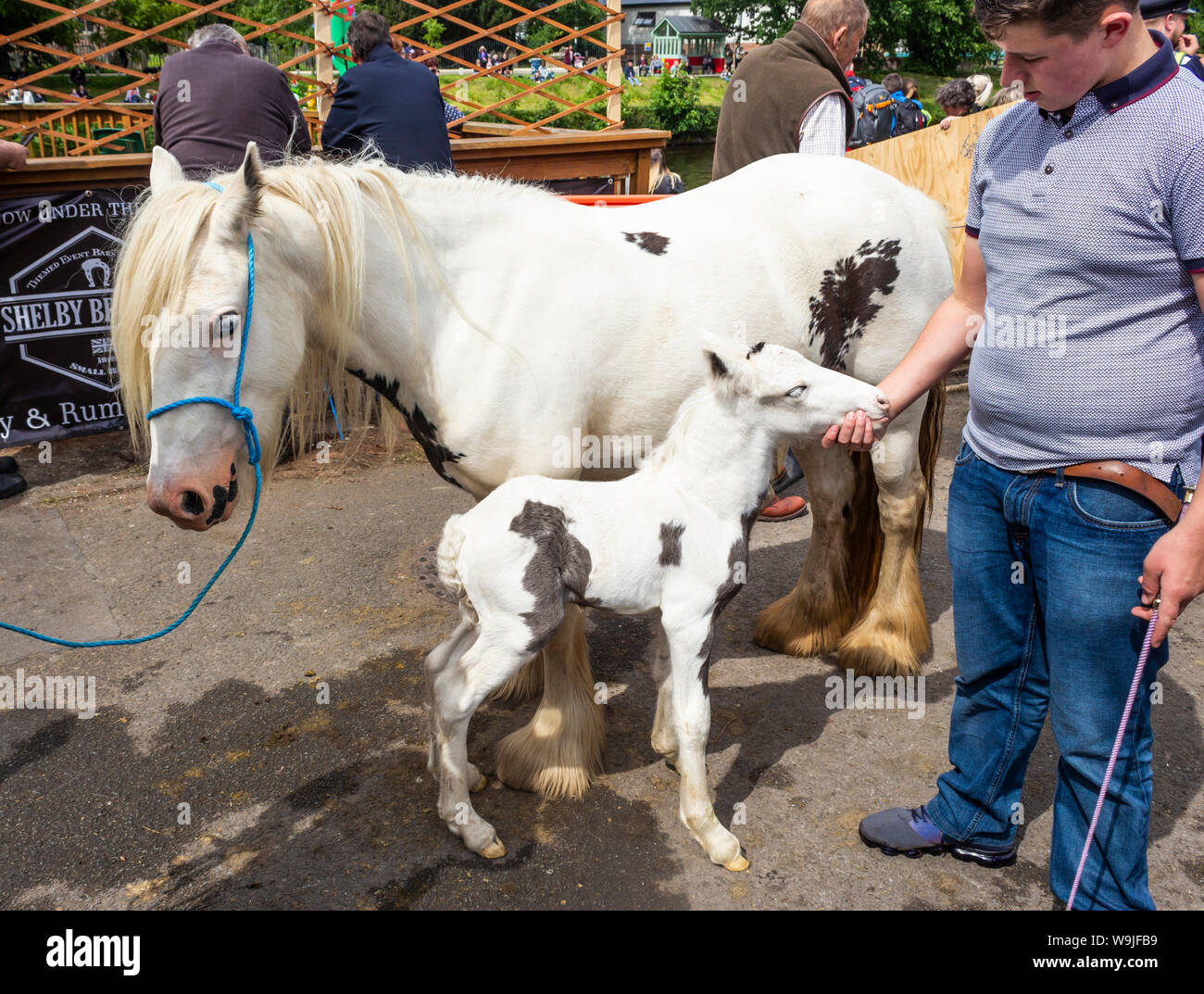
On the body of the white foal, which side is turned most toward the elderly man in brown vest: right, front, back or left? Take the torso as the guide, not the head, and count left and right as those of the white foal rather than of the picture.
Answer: left

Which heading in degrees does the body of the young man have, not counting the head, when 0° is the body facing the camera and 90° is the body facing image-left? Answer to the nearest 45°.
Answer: approximately 45°

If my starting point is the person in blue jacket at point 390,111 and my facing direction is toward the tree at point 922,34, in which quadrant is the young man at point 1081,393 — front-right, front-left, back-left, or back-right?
back-right

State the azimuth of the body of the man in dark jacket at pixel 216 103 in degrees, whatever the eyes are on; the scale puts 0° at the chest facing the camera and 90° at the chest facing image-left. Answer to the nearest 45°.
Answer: approximately 180°

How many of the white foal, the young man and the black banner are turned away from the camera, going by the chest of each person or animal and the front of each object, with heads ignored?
0

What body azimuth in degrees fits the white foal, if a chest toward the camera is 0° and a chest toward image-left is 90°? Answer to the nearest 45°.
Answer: approximately 270°

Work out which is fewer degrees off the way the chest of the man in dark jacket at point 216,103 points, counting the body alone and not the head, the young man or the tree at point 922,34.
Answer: the tree

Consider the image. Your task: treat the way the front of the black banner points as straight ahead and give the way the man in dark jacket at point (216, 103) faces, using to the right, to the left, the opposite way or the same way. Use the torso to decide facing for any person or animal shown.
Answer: the opposite way

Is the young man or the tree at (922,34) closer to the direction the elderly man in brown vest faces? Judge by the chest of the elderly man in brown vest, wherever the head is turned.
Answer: the tree

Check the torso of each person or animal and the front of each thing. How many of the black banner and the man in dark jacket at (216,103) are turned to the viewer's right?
0

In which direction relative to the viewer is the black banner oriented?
toward the camera

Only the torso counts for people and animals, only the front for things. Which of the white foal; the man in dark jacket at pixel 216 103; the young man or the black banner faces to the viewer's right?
the white foal

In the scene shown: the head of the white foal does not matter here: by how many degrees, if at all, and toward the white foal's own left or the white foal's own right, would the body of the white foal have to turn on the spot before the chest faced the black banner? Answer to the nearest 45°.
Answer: approximately 135° to the white foal's own left
